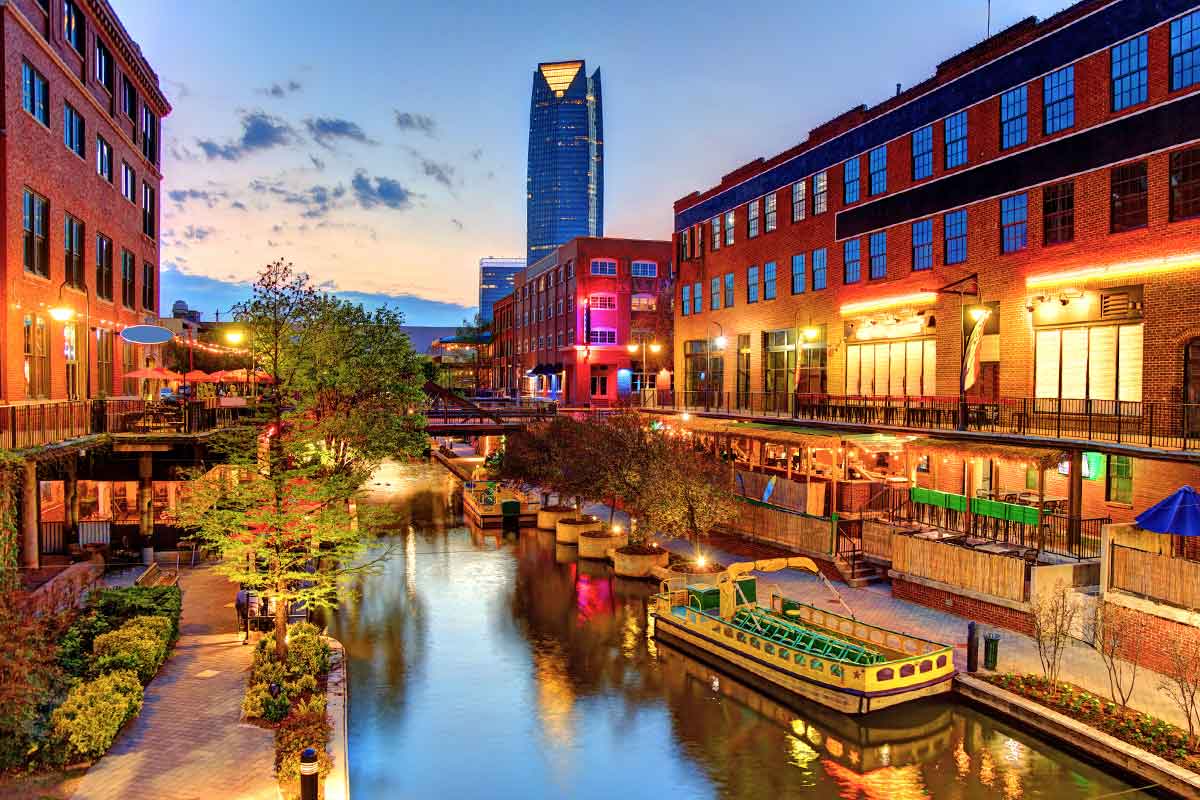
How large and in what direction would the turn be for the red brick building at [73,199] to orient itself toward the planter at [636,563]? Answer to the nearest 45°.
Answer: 0° — it already faces it

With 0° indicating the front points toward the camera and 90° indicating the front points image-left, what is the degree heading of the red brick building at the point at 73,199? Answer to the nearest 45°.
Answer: approximately 315°
